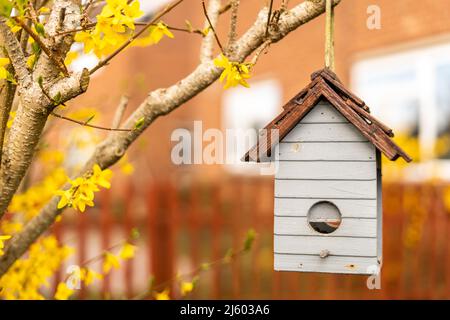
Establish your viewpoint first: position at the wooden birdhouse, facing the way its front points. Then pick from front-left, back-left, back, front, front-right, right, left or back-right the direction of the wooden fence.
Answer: back

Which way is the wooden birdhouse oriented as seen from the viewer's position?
toward the camera

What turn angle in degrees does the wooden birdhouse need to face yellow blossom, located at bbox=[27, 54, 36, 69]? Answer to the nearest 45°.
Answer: approximately 90° to its right

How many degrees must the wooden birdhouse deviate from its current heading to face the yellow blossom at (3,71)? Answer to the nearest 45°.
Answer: approximately 45° to its right

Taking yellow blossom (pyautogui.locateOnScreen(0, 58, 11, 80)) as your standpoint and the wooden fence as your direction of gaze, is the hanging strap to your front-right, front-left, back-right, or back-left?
front-right
